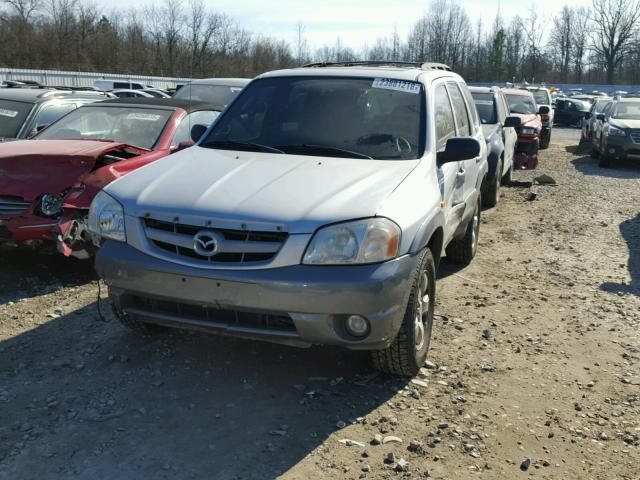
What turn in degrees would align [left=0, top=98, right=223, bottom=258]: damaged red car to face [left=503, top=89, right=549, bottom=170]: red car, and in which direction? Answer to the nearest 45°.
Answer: approximately 180°

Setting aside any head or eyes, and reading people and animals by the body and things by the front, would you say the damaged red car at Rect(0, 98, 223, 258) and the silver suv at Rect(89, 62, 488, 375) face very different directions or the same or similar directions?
same or similar directions

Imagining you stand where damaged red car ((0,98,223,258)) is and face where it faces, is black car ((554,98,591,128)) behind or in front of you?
behind

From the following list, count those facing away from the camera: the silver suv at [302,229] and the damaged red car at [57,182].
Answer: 0

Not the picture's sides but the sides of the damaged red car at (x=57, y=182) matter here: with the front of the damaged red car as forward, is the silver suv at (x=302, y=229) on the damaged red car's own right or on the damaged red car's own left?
on the damaged red car's own left

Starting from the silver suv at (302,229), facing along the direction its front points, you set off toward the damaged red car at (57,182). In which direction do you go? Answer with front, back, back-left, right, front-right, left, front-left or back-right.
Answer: right

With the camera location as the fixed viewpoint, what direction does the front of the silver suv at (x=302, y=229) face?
facing the viewer and to the left of the viewer

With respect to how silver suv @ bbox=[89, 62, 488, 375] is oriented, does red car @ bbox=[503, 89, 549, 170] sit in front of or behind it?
behind

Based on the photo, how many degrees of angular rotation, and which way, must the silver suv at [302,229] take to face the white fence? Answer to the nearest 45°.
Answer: approximately 135° to its right

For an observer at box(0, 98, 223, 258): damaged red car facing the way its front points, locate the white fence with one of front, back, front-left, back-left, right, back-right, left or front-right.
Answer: back-right

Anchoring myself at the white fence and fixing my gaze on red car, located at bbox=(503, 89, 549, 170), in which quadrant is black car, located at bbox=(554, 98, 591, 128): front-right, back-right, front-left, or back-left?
front-left
